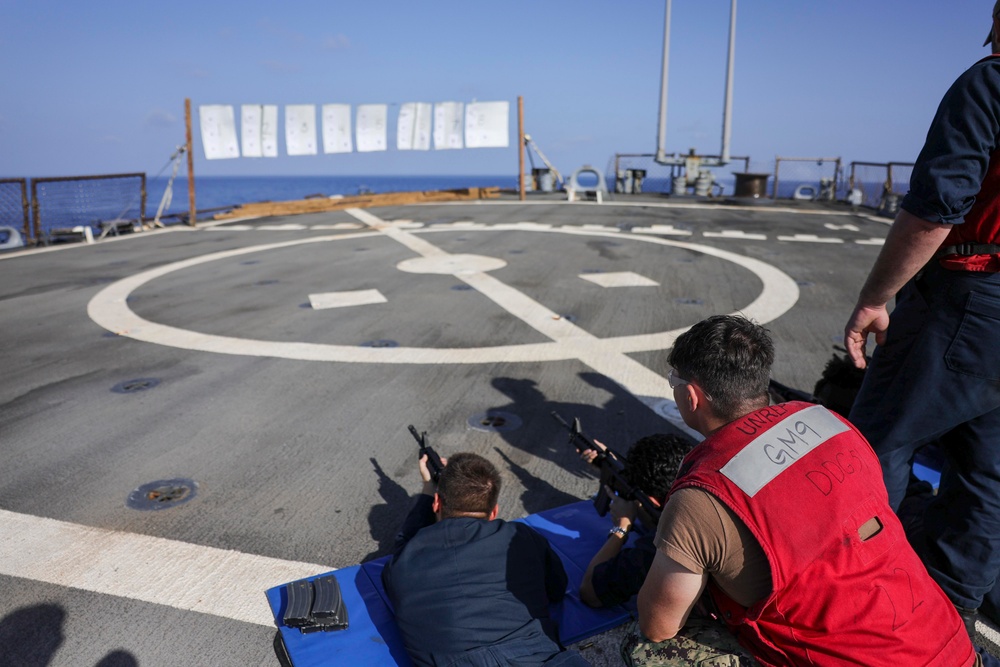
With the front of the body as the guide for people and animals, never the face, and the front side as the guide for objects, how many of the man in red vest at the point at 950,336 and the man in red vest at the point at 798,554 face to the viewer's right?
0

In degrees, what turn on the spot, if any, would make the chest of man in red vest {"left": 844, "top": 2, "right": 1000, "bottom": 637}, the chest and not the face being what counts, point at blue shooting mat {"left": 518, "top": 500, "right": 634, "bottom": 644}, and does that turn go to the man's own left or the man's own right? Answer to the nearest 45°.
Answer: approximately 45° to the man's own left

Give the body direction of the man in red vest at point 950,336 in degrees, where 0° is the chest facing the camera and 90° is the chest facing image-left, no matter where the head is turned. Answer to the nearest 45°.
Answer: approximately 135°

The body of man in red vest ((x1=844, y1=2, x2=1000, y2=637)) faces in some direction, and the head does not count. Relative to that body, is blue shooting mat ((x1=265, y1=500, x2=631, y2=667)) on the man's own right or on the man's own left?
on the man's own left

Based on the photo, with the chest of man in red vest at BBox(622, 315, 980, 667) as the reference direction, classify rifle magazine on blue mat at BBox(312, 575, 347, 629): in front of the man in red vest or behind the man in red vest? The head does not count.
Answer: in front

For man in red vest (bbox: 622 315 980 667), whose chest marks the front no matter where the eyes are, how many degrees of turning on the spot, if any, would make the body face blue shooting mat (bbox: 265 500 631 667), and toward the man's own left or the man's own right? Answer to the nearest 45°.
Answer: approximately 45° to the man's own left

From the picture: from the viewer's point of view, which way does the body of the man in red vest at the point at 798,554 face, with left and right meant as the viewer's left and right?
facing away from the viewer and to the left of the viewer

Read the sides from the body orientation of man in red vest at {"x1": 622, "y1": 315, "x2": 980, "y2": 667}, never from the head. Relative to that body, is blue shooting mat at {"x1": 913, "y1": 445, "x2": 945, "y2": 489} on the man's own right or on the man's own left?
on the man's own right

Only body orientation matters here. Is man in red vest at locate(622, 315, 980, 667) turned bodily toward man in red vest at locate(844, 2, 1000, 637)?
no

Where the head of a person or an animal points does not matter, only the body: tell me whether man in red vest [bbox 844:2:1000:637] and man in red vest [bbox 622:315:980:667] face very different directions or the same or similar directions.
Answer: same or similar directions

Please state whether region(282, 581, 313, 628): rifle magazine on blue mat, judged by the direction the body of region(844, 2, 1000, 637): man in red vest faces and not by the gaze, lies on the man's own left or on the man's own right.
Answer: on the man's own left
